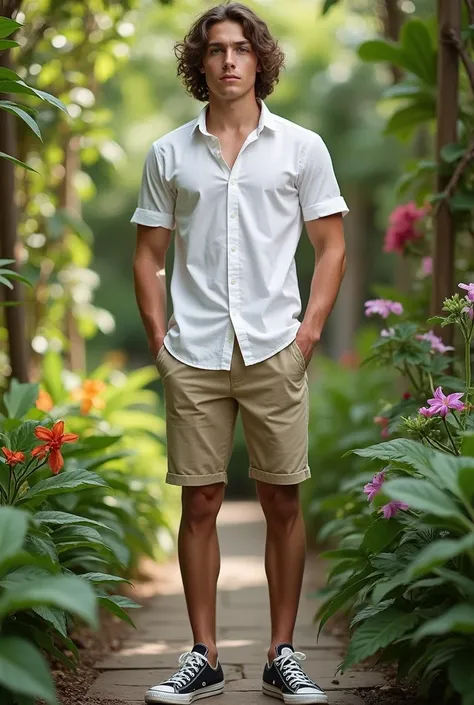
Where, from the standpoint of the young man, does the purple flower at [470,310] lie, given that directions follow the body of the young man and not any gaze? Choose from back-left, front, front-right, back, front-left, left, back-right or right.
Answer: left

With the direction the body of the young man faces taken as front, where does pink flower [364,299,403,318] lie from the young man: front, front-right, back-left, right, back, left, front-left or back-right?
back-left

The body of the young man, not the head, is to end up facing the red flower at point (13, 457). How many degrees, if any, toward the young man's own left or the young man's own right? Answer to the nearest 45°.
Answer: approximately 45° to the young man's own right

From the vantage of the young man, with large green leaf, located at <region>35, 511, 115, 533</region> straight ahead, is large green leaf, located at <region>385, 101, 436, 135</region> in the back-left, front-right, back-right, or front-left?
back-right

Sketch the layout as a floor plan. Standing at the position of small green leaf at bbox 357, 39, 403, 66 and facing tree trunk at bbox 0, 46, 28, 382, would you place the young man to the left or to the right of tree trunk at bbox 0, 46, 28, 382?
left

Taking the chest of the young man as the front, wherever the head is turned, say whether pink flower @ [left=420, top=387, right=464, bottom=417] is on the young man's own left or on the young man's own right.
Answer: on the young man's own left

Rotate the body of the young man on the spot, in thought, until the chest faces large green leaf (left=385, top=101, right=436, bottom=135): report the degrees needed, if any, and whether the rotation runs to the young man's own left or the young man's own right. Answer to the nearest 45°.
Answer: approximately 135° to the young man's own left

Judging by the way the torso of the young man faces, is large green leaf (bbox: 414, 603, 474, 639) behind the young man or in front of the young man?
in front

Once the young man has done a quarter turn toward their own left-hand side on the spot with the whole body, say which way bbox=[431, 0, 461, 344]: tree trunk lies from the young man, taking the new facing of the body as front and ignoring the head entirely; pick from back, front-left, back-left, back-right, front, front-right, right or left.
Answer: front-left

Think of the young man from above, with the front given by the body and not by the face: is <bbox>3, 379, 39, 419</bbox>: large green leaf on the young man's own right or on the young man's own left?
on the young man's own right

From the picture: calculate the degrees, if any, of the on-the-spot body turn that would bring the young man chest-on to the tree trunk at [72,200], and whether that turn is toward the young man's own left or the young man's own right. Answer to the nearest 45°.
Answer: approximately 180°

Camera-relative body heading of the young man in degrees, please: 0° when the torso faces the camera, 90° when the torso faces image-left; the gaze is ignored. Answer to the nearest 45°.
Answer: approximately 0°

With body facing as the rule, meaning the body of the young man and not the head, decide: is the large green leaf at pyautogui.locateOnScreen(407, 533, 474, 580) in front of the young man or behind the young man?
in front
